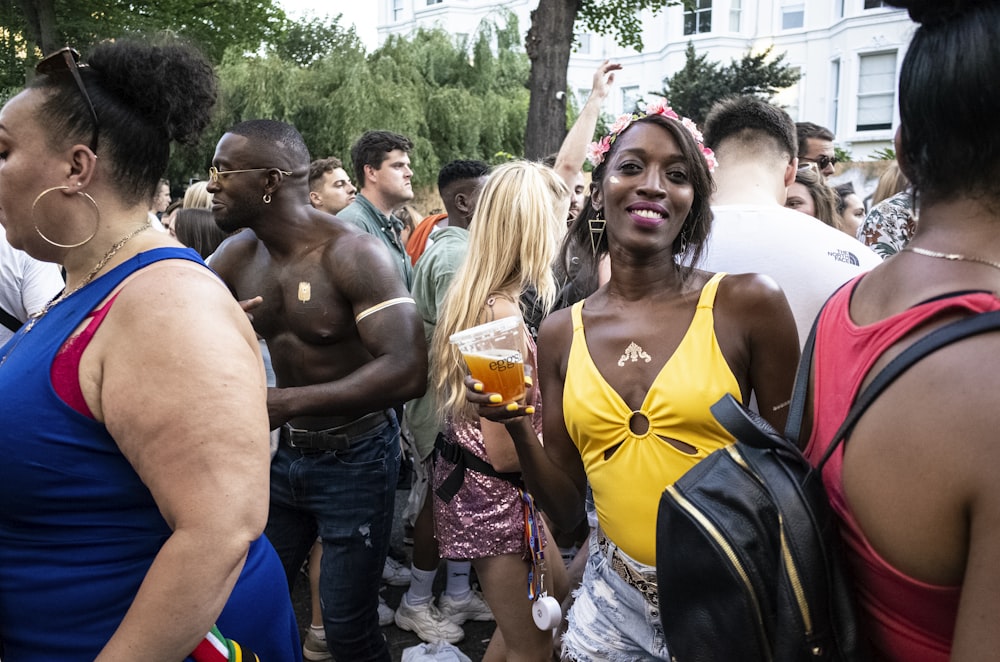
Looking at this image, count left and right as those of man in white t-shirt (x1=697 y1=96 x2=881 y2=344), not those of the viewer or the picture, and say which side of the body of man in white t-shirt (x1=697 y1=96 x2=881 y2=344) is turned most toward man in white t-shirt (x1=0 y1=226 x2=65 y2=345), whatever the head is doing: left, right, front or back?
left

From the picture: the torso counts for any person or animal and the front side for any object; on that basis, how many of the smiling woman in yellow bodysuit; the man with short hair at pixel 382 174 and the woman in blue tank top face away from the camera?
0

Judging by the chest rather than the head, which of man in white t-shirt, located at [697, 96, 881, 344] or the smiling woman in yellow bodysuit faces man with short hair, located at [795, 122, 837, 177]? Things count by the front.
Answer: the man in white t-shirt

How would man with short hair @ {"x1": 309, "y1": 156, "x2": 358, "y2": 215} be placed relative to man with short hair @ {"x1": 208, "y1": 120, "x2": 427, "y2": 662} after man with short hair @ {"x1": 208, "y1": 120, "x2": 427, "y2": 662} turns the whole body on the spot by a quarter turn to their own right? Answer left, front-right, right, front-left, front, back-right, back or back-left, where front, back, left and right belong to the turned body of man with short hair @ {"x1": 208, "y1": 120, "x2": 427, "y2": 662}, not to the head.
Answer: front-right

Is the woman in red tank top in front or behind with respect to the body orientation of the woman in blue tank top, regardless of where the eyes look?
behind

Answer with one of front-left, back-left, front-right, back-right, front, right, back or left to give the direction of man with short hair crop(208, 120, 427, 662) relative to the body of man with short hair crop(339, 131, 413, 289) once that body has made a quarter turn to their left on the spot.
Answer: back-right

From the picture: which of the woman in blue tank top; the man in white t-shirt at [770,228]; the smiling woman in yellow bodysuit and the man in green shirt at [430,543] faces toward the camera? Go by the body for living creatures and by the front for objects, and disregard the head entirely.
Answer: the smiling woman in yellow bodysuit

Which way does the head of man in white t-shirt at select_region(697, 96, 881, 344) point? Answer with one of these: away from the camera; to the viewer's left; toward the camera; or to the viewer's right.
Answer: away from the camera

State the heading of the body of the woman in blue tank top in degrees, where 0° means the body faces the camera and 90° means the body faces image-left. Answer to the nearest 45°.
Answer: approximately 90°

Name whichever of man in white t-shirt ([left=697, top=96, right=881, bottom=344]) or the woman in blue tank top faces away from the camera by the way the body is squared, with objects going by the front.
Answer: the man in white t-shirt

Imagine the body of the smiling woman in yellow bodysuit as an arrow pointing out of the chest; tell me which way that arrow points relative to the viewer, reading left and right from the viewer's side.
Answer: facing the viewer
